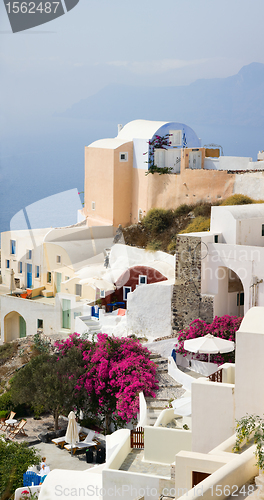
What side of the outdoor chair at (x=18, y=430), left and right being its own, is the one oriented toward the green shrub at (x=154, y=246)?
back

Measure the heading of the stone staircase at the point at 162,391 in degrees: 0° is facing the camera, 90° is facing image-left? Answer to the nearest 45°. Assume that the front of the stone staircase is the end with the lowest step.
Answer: approximately 0°

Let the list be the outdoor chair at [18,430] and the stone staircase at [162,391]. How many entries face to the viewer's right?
0

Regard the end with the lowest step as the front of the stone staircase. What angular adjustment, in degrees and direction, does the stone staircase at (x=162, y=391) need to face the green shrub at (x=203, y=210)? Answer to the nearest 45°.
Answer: approximately 180°

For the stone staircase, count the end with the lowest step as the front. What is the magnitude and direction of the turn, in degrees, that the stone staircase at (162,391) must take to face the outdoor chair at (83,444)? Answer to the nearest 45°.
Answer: approximately 90° to its right
